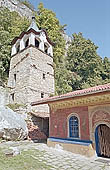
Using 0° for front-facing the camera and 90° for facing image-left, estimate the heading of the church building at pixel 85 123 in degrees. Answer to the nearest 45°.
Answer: approximately 45°

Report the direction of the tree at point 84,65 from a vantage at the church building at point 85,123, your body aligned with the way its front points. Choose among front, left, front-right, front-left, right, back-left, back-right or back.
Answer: back-right
